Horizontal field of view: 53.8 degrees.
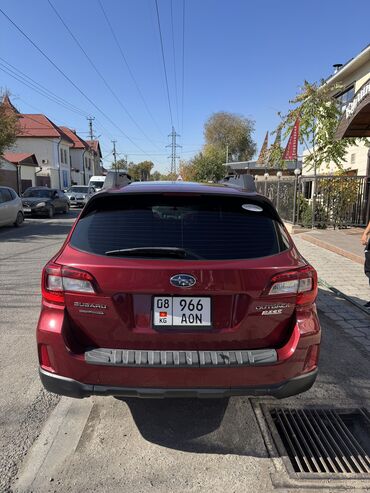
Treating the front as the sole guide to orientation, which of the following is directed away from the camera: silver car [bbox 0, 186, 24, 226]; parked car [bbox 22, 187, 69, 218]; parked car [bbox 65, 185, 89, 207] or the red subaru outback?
the red subaru outback

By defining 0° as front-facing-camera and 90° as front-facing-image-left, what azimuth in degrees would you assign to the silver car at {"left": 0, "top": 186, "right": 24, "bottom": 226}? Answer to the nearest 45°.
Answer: approximately 45°

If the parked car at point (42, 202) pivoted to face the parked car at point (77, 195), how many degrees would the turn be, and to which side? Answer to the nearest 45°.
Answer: approximately 135° to its right

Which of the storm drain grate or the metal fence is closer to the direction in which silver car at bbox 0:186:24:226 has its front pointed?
the storm drain grate

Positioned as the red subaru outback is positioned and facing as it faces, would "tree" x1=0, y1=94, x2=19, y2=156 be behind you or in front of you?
in front

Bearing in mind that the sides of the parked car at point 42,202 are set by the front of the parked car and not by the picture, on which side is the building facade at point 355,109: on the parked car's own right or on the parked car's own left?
on the parked car's own left

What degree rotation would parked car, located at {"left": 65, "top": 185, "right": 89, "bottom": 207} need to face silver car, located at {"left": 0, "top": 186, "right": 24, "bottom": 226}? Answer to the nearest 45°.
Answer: approximately 45° to its left

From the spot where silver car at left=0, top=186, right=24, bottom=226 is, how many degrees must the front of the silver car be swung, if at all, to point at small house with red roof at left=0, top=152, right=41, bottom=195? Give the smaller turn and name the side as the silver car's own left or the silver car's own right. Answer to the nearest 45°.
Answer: approximately 135° to the silver car's own right

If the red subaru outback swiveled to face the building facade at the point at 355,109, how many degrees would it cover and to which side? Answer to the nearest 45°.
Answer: approximately 45° to its right

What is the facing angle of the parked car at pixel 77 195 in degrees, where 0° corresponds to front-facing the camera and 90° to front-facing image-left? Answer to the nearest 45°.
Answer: approximately 45°

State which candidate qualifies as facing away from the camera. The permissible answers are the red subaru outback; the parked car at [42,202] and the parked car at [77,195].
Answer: the red subaru outback

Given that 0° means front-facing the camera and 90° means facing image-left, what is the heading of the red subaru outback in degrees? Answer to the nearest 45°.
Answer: approximately 180°

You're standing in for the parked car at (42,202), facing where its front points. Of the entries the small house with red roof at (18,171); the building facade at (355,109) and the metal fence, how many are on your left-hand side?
2

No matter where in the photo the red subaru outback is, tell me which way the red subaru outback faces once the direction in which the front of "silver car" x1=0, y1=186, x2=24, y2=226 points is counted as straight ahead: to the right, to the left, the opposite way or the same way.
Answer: the opposite way
